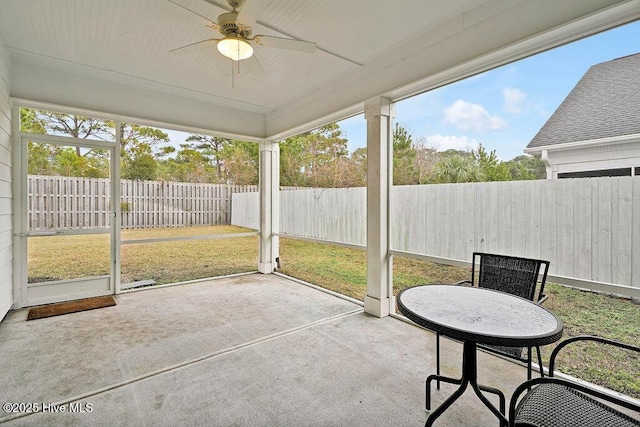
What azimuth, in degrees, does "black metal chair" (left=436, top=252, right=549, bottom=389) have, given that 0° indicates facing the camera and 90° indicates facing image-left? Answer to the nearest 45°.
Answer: approximately 45°

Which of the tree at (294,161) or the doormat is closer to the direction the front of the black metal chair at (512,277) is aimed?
the doormat

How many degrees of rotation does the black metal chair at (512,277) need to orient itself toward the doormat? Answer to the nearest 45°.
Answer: approximately 45° to its right

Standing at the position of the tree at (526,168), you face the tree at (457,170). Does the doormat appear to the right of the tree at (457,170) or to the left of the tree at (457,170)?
left

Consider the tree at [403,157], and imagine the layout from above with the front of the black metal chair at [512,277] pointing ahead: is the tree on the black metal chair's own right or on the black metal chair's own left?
on the black metal chair's own right

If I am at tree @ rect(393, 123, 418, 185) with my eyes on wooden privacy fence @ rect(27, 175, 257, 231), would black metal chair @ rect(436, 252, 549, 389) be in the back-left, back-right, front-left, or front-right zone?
front-left

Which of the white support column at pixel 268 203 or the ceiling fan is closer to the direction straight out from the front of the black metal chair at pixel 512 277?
the ceiling fan
